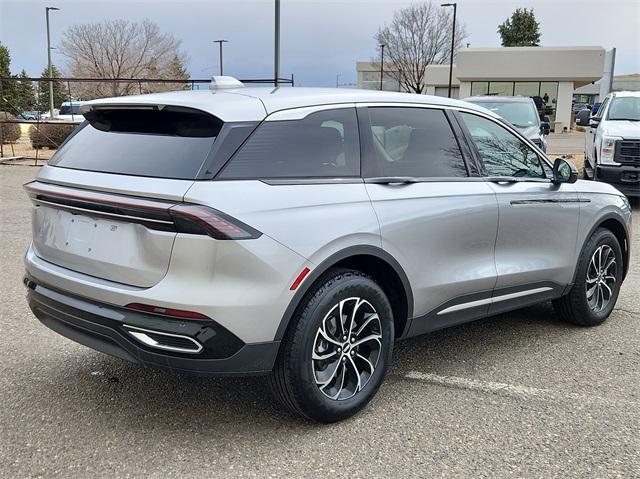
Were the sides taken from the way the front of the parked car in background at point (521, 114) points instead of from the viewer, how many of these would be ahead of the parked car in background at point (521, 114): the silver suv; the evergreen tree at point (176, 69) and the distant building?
1

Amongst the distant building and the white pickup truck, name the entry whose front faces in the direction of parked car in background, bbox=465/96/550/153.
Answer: the distant building

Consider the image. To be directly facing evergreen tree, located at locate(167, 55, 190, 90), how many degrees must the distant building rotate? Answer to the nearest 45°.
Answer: approximately 90° to its right

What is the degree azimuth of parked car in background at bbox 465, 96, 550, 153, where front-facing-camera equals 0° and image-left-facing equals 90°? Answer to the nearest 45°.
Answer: approximately 0°

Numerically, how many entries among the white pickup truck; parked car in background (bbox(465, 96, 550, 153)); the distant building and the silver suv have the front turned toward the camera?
3

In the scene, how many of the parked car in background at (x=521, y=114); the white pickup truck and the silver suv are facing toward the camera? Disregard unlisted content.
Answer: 2

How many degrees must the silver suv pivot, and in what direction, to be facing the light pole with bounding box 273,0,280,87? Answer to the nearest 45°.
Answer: approximately 45° to its left

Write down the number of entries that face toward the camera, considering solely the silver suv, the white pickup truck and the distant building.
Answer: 2

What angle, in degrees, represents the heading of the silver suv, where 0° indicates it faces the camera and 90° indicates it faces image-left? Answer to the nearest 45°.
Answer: approximately 225°
